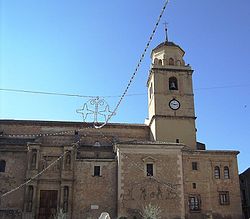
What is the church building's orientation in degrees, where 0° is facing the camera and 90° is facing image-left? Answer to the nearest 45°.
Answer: approximately 0°
